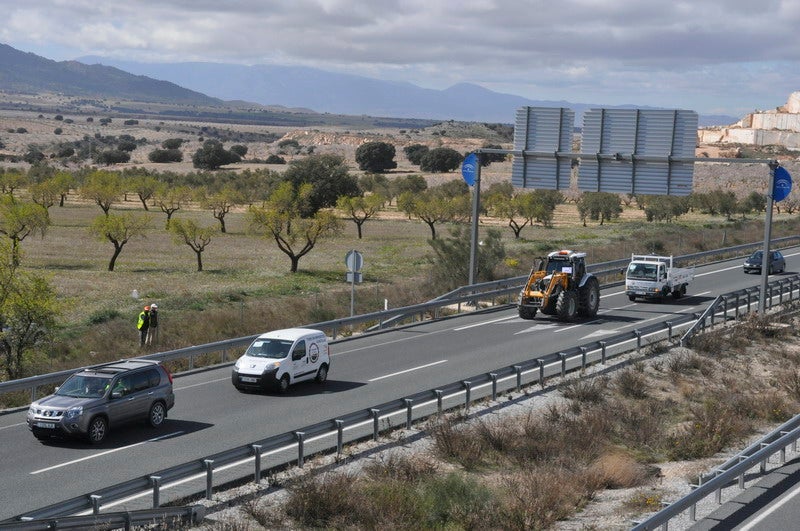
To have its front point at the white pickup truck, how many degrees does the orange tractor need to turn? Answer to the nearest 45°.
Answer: approximately 180°

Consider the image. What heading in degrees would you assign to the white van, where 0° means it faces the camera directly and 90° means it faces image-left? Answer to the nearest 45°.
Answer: approximately 45°

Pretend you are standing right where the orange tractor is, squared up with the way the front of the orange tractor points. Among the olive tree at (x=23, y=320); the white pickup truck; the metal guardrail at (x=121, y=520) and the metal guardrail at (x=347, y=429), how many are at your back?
1

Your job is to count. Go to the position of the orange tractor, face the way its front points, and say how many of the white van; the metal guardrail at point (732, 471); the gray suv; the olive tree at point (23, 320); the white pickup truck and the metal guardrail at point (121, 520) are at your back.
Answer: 1

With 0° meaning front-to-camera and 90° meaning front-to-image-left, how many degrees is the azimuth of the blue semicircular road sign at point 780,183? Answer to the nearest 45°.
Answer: approximately 315°

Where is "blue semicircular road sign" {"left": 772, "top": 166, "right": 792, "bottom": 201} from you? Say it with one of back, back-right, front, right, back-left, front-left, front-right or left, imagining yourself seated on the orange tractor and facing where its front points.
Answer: back-left

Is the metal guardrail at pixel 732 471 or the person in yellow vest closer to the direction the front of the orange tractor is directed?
the person in yellow vest

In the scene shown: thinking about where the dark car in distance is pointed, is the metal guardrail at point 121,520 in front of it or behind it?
in front

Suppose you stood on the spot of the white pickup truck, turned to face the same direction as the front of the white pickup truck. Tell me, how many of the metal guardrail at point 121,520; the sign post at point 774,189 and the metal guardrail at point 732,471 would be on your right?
0

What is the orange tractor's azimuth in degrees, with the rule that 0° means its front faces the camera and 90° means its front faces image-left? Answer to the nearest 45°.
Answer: approximately 45°

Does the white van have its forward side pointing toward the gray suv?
yes

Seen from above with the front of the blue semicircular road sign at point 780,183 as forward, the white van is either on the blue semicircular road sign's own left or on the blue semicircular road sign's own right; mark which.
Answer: on the blue semicircular road sign's own right

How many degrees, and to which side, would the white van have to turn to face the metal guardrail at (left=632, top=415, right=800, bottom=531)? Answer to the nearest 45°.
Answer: approximately 90° to its left

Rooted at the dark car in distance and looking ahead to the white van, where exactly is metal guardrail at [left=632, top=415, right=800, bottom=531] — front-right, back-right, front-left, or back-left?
front-left

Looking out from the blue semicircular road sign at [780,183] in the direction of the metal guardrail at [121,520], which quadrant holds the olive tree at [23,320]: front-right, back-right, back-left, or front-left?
front-right
